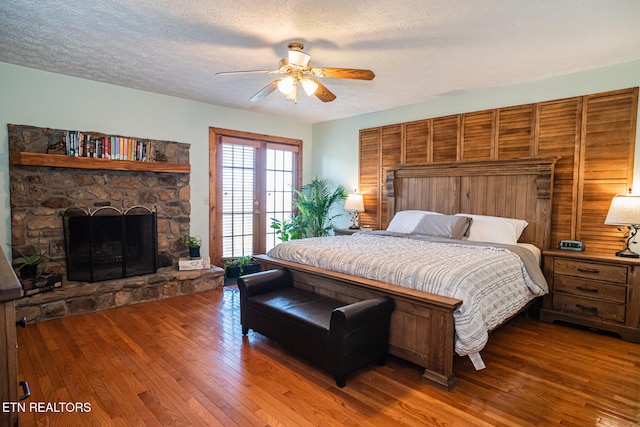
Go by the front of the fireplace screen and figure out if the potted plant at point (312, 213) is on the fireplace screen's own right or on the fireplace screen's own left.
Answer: on the fireplace screen's own left

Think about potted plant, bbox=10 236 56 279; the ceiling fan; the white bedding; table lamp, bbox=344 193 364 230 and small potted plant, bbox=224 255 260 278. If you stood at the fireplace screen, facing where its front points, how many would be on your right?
1

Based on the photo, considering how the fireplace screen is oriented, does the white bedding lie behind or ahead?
ahead

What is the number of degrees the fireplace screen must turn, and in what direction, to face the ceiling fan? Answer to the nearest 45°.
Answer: approximately 45° to its left

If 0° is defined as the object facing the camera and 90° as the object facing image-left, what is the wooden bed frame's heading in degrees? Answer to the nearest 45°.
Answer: approximately 45°

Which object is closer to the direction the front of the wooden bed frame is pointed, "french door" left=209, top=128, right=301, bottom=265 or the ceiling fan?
the ceiling fan

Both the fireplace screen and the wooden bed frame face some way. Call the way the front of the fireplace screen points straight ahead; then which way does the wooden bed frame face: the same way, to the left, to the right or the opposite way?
to the right

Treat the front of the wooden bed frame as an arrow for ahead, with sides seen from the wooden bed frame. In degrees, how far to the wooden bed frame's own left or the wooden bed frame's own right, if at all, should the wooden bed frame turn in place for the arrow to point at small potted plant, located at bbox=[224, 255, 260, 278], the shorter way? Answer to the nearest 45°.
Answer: approximately 45° to the wooden bed frame's own right

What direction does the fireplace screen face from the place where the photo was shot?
facing the viewer

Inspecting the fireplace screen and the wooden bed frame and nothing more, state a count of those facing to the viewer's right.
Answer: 0

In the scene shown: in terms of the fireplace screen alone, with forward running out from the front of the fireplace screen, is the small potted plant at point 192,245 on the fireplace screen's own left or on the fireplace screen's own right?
on the fireplace screen's own left

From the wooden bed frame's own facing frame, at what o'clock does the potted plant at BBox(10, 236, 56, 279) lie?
The potted plant is roughly at 1 o'clock from the wooden bed frame.
